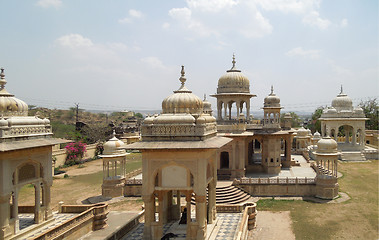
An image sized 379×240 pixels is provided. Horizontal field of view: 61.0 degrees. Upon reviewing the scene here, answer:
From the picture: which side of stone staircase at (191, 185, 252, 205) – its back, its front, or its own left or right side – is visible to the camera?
front

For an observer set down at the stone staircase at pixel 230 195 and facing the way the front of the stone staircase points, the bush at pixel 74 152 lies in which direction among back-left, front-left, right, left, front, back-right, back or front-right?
back-right
